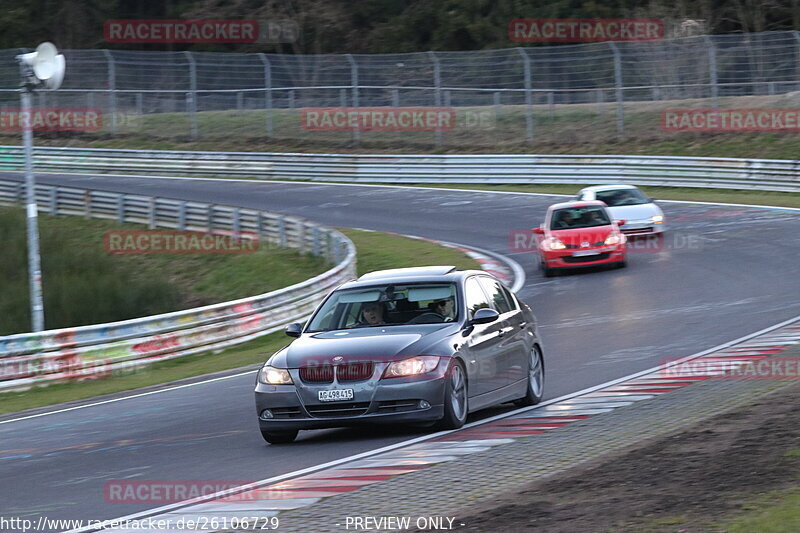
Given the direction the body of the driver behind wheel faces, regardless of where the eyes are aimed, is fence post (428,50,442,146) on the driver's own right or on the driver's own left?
on the driver's own right

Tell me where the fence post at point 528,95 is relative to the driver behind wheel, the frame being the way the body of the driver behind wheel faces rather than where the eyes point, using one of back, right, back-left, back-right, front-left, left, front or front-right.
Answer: back-right

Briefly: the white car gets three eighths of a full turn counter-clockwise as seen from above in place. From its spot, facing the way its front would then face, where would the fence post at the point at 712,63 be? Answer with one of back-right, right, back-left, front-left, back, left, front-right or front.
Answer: front

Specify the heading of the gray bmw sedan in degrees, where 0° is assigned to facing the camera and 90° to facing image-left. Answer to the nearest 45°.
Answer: approximately 45°

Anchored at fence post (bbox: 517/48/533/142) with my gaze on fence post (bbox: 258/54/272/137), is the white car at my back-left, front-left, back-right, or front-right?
back-left

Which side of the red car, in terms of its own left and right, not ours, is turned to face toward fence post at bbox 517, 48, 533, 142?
back

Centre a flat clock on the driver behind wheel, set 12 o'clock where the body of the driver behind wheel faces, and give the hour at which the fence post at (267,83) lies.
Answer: The fence post is roughly at 4 o'clock from the driver behind wheel.

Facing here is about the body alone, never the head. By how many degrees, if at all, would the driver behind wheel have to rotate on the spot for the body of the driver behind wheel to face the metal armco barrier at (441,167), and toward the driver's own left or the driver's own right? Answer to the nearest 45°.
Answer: approximately 135° to the driver's own right
